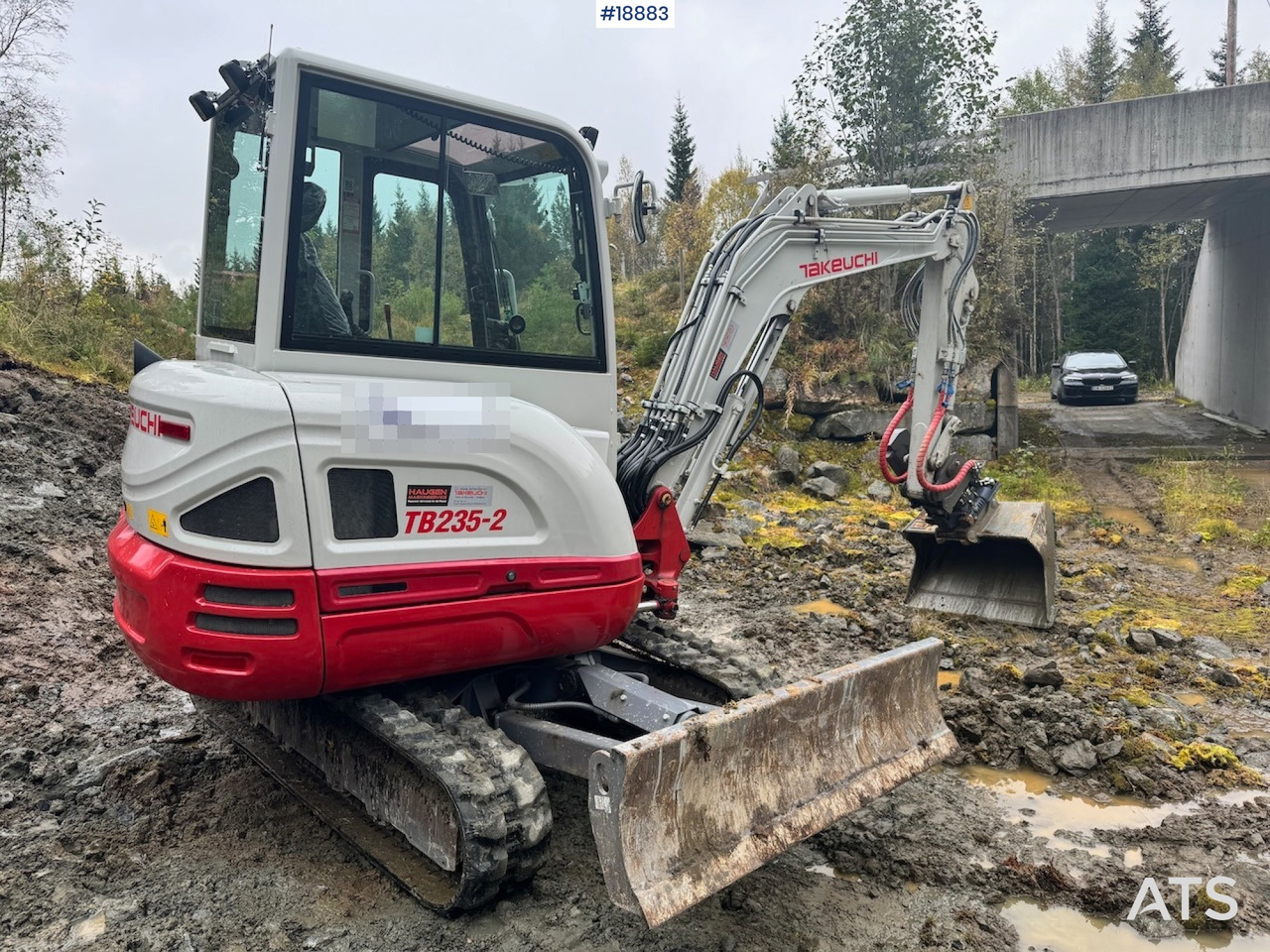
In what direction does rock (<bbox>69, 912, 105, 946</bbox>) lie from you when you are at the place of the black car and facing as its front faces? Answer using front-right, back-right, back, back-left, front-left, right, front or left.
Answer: front

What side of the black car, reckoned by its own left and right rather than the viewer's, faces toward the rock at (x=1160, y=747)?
front

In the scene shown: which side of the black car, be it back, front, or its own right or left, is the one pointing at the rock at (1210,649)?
front

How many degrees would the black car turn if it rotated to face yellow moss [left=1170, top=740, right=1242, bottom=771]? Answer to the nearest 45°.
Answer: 0° — it already faces it

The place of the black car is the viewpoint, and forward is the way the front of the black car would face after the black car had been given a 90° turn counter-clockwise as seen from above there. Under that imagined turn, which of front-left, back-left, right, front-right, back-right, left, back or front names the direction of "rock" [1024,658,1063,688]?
right

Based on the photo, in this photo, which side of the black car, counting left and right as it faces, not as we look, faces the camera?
front

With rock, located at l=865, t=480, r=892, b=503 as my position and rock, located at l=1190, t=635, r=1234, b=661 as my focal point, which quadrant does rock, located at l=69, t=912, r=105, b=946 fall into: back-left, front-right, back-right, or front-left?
front-right

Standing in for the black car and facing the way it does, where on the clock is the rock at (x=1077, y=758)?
The rock is roughly at 12 o'clock from the black car.

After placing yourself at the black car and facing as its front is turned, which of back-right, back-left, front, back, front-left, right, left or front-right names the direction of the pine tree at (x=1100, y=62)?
back

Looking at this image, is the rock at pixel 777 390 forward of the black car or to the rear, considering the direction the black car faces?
forward

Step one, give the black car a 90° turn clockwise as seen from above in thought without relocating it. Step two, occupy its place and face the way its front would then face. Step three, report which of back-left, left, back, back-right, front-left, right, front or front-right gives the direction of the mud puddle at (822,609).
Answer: left

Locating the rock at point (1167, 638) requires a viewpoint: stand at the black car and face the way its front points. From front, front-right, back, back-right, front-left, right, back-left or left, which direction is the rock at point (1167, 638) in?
front

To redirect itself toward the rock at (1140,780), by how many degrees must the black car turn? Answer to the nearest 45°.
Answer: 0° — it already faces it

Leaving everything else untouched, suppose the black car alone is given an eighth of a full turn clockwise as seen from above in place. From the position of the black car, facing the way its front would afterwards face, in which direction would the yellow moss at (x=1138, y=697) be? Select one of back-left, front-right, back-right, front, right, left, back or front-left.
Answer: front-left
